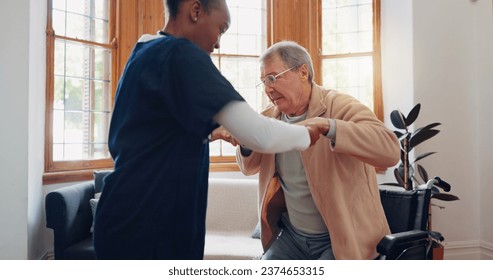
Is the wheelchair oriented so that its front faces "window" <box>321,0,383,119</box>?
no

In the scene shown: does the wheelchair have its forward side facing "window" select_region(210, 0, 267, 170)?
no

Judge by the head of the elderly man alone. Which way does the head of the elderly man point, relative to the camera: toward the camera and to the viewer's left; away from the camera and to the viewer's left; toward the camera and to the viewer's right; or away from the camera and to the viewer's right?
toward the camera and to the viewer's left

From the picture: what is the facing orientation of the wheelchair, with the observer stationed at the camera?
facing the viewer and to the left of the viewer

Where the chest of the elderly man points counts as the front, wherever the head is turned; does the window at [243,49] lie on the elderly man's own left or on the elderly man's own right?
on the elderly man's own right

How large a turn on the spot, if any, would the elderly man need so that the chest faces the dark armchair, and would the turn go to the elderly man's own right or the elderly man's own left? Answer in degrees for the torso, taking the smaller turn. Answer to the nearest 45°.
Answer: approximately 90° to the elderly man's own right

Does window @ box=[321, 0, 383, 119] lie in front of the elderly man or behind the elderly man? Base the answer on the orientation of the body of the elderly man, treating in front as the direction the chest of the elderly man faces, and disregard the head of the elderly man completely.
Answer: behind

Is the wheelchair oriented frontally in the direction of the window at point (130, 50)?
no

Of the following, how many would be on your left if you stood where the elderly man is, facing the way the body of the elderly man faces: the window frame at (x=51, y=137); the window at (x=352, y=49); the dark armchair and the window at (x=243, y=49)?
0

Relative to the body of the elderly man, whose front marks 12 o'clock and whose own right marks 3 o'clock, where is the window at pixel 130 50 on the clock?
The window is roughly at 3 o'clock from the elderly man.

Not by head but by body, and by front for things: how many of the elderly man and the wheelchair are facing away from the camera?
0

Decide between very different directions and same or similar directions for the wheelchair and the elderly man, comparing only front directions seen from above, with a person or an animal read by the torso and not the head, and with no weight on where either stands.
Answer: same or similar directions

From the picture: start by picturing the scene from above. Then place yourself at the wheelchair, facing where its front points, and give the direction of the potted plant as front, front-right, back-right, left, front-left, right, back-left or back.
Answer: back-right
